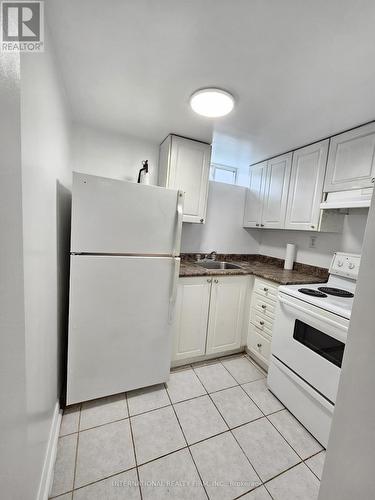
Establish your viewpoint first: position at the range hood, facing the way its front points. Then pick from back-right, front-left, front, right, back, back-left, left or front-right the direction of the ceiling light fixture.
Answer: front

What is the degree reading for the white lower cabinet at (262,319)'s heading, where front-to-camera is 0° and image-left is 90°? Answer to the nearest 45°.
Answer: approximately 45°

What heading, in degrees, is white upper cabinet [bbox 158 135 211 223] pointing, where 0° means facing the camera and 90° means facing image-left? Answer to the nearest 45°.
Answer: approximately 315°

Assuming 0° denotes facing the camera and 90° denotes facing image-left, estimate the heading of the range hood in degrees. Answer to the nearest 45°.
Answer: approximately 45°

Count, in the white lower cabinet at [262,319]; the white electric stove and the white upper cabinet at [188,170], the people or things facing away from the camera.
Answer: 0

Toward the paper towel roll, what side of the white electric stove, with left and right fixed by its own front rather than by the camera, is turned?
right

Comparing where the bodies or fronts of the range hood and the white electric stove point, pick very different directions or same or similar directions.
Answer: same or similar directions

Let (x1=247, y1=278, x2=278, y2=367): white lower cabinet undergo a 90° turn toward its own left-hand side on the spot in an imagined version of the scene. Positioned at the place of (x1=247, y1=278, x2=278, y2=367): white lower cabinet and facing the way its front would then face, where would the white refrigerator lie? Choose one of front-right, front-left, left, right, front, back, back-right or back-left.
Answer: right

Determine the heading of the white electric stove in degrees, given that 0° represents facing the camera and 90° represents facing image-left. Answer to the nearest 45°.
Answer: approximately 45°

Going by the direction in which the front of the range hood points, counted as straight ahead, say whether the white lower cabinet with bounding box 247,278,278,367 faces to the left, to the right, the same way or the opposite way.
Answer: the same way

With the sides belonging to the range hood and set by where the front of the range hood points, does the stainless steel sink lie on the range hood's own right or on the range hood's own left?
on the range hood's own right

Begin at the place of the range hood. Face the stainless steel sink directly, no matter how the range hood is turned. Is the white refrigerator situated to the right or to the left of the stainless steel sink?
left

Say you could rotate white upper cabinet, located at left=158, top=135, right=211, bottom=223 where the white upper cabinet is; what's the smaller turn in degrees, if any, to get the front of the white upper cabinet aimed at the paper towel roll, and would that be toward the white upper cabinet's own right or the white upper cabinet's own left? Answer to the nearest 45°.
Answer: approximately 45° to the white upper cabinet's own left

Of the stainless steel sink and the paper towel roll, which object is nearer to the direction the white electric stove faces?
the stainless steel sink
